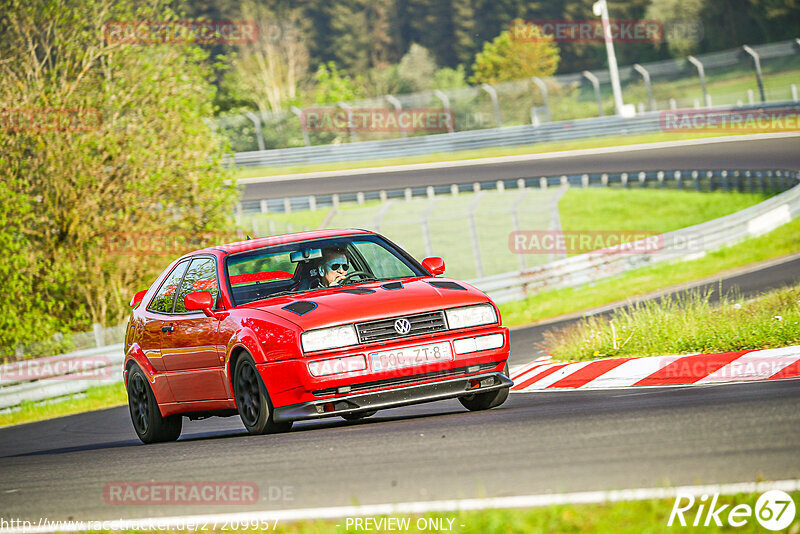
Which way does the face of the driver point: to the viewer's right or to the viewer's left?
to the viewer's right

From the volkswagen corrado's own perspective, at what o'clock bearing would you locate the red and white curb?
The red and white curb is roughly at 10 o'clock from the volkswagen corrado.

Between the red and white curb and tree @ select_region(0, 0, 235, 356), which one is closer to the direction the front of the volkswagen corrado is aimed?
the red and white curb

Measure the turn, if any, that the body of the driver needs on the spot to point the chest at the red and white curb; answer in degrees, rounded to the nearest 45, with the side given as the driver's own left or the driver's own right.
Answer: approximately 45° to the driver's own left

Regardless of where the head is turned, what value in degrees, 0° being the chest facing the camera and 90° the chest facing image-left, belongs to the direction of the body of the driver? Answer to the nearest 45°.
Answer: approximately 315°

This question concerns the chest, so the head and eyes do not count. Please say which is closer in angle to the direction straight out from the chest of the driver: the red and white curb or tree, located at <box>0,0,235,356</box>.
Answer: the red and white curb

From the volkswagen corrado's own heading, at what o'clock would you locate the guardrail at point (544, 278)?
The guardrail is roughly at 8 o'clock from the volkswagen corrado.

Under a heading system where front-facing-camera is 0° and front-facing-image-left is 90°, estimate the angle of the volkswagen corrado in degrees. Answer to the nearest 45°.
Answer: approximately 315°
